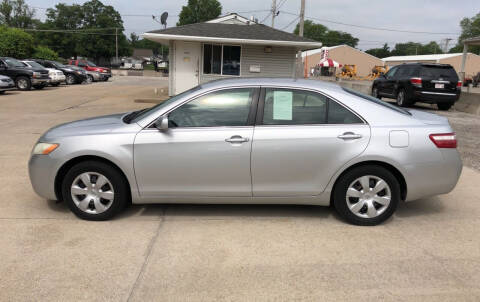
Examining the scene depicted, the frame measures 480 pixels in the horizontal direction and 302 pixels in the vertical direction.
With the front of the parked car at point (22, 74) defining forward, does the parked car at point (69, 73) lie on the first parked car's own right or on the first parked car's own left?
on the first parked car's own left

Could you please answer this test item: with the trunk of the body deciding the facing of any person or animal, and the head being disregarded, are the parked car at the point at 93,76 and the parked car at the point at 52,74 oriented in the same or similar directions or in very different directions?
same or similar directions

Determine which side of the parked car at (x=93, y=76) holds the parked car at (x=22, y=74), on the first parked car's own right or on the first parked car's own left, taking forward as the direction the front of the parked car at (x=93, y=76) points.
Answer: on the first parked car's own right

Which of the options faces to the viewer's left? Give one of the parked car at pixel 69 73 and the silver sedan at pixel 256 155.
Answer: the silver sedan

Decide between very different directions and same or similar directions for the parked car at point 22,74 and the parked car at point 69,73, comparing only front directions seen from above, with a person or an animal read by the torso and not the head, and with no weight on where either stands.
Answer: same or similar directions

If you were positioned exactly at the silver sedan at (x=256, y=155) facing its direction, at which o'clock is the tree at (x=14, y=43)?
The tree is roughly at 2 o'clock from the silver sedan.

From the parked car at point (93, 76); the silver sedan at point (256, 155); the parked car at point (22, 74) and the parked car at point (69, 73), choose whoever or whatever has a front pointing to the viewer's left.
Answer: the silver sedan

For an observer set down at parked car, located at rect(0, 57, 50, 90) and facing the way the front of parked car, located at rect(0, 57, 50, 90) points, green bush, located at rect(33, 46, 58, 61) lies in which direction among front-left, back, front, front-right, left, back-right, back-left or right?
back-left

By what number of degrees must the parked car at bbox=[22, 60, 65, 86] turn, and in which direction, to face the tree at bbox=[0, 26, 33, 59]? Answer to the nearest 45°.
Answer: approximately 135° to its left

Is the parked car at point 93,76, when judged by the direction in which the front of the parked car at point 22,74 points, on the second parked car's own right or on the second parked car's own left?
on the second parked car's own left

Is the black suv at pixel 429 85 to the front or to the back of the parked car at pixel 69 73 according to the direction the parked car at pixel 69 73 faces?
to the front

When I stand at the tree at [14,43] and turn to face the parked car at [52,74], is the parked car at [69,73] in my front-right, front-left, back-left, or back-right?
front-left

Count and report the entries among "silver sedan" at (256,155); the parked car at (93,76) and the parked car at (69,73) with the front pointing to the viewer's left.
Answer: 1

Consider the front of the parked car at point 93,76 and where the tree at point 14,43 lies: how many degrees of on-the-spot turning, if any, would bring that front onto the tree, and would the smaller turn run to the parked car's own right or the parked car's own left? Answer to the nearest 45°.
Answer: approximately 135° to the parked car's own right

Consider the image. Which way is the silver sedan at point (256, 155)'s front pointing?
to the viewer's left

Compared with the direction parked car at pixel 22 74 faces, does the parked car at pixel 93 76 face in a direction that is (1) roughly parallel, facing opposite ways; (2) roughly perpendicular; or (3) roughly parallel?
roughly parallel

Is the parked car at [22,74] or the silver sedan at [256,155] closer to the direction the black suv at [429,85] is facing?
the parked car
